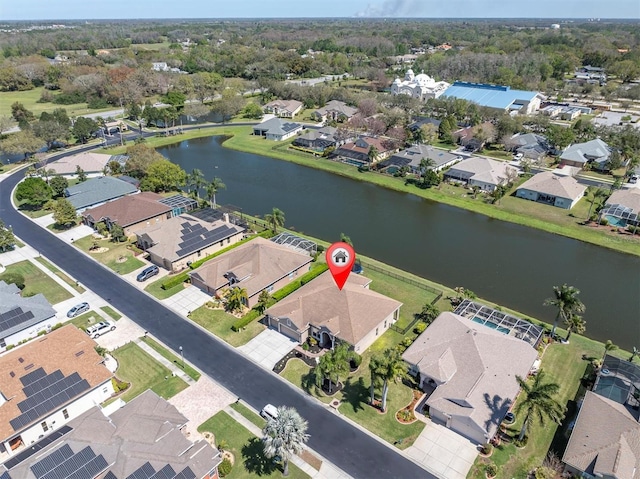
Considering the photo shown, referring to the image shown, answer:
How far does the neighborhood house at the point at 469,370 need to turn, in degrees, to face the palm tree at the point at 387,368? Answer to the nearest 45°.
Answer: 0° — it already faces it

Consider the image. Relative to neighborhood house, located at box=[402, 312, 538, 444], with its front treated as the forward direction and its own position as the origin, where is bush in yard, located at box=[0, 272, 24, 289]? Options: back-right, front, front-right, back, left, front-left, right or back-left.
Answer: front-right

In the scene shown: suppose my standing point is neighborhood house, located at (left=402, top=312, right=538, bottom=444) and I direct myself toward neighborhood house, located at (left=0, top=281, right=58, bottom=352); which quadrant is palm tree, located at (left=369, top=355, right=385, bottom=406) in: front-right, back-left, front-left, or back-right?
front-left

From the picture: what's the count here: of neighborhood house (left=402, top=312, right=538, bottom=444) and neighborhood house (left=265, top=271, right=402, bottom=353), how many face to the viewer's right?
0

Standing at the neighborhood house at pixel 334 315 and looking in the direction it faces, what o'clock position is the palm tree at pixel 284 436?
The palm tree is roughly at 11 o'clock from the neighborhood house.

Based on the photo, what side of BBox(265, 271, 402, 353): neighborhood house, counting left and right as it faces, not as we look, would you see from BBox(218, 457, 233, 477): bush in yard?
front

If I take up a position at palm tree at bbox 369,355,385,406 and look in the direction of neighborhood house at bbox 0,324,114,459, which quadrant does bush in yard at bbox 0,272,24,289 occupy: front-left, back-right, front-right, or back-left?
front-right

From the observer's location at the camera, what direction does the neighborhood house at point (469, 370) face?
facing the viewer and to the left of the viewer

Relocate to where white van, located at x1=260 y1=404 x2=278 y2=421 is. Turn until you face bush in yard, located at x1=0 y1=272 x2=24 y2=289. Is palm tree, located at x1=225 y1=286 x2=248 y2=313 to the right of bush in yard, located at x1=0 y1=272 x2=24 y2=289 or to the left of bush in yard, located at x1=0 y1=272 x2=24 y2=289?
right

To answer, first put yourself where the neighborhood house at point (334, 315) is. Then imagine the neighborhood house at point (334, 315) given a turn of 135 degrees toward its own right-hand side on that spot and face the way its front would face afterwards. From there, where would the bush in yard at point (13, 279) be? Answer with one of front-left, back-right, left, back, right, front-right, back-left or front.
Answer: left

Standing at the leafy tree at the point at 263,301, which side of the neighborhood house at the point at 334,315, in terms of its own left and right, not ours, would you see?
right

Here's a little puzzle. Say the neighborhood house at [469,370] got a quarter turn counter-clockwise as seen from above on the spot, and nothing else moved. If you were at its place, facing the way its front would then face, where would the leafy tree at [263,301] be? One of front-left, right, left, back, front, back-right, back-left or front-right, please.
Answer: back-right

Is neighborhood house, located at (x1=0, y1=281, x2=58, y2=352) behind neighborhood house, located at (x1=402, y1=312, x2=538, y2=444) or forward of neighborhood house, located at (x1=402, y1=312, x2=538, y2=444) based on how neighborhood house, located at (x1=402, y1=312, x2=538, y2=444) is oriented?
forward

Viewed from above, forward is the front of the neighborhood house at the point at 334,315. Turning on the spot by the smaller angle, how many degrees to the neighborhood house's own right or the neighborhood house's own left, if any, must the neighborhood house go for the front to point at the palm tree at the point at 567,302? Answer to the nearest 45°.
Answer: approximately 135° to the neighborhood house's own left

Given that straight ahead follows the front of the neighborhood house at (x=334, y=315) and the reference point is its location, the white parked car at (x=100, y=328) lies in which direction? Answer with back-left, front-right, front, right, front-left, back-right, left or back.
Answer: front-right

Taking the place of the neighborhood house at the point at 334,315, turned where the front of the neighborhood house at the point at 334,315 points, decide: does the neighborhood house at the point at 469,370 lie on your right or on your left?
on your left

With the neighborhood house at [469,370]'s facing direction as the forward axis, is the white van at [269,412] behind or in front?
in front

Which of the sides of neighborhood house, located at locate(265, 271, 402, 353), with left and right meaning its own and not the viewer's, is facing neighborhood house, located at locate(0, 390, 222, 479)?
front
